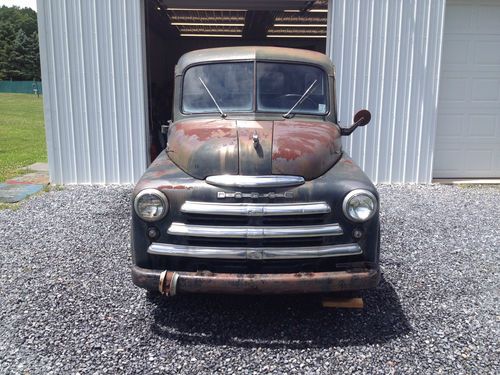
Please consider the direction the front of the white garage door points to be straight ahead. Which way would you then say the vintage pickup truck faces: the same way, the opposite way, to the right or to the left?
the same way

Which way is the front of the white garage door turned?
toward the camera

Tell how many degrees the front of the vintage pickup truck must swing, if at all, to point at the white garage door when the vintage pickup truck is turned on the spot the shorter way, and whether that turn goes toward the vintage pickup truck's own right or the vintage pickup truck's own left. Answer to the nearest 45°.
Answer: approximately 135° to the vintage pickup truck's own left

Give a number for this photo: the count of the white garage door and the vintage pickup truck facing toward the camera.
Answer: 2

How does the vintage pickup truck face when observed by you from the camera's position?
facing the viewer
